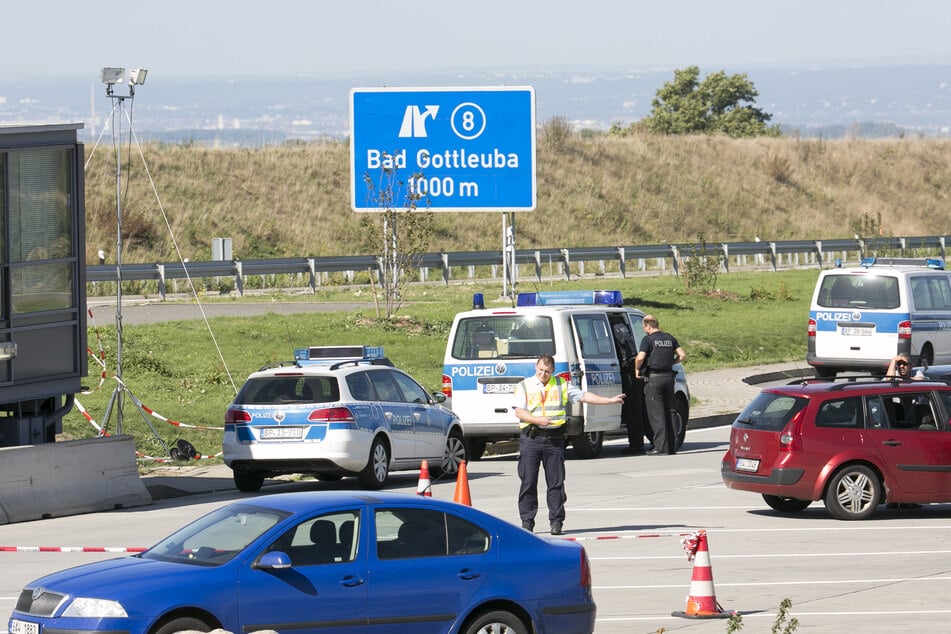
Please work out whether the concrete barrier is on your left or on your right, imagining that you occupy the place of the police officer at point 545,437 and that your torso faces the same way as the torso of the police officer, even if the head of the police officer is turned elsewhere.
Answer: on your right

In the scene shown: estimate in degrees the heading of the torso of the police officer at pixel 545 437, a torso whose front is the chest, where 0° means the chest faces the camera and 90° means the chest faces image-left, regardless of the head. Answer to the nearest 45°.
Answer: approximately 0°

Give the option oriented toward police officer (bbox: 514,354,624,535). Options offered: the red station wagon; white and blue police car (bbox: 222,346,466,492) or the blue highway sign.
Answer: the blue highway sign

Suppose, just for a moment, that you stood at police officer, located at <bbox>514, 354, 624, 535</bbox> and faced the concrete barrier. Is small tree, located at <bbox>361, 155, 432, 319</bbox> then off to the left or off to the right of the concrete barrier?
right

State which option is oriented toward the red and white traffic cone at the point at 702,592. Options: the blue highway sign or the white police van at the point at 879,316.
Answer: the blue highway sign

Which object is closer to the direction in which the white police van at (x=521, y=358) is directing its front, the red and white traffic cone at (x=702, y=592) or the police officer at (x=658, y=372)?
the police officer

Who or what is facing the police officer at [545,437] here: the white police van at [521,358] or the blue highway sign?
the blue highway sign
